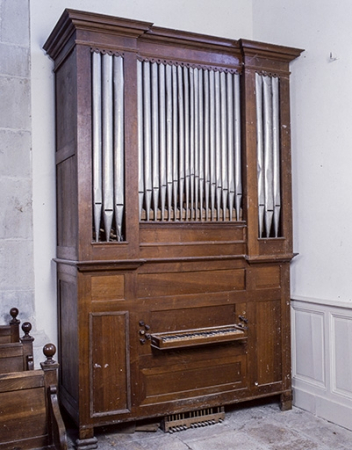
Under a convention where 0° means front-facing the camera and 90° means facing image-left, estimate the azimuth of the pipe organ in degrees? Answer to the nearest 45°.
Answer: approximately 315°

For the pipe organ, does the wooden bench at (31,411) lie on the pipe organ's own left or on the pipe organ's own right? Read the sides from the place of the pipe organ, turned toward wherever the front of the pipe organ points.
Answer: on the pipe organ's own right
